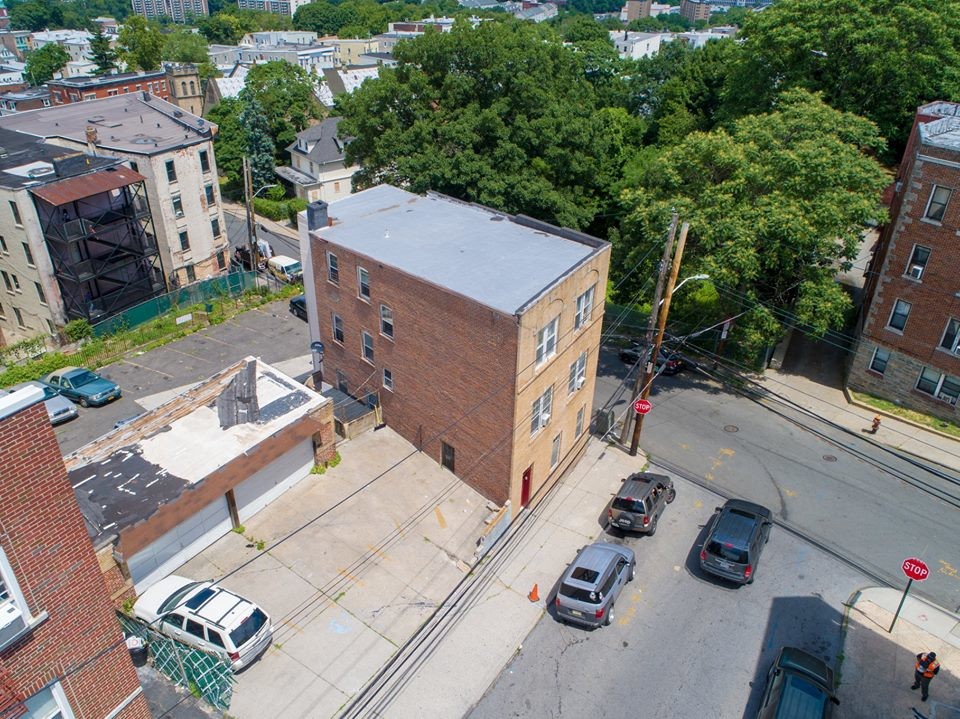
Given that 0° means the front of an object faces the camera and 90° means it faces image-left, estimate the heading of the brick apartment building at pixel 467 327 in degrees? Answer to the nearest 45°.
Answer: approximately 315°

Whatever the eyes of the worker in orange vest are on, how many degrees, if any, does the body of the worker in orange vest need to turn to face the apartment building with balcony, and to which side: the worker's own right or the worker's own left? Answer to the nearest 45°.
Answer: approximately 45° to the worker's own right

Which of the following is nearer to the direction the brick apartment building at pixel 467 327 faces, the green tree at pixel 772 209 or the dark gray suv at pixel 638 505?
the dark gray suv

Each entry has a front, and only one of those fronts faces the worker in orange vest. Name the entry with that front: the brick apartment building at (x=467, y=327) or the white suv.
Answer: the brick apartment building

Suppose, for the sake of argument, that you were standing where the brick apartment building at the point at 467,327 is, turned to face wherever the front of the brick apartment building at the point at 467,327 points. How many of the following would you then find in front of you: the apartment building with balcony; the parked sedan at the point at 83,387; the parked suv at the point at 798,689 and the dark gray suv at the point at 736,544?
2

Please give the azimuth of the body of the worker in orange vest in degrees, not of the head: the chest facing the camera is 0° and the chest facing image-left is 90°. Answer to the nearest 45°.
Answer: approximately 45°

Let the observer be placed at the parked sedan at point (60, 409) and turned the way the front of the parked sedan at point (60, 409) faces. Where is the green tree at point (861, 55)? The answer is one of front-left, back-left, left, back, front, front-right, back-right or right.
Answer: front-left

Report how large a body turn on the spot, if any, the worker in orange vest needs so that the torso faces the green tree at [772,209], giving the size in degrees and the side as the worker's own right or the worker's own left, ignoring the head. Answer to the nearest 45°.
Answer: approximately 90° to the worker's own right

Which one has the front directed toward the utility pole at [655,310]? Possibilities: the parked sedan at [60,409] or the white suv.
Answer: the parked sedan

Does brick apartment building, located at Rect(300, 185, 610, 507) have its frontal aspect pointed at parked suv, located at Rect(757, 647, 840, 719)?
yes

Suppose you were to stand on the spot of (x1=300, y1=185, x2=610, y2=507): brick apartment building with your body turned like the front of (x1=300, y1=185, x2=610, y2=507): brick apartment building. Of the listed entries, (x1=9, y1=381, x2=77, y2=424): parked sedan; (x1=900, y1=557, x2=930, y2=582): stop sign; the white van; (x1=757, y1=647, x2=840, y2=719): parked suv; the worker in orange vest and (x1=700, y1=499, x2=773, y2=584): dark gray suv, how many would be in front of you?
4
